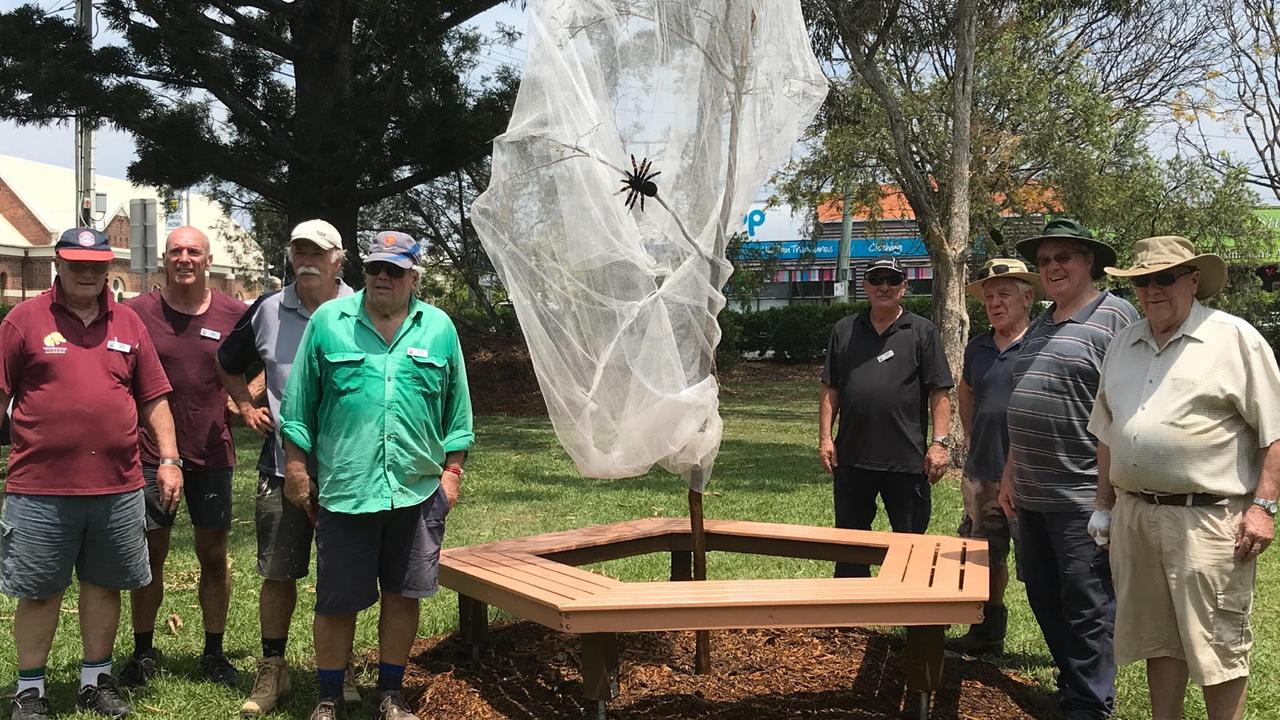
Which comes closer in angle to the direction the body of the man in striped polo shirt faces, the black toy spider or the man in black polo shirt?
the black toy spider

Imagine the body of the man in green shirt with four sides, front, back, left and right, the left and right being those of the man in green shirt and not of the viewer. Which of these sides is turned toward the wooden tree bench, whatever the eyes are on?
left

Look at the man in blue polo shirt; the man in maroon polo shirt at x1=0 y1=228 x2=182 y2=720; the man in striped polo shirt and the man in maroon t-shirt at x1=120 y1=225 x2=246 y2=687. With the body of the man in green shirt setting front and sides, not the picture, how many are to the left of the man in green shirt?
2

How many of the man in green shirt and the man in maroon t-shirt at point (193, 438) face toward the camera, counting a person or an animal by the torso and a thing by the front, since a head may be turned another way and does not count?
2

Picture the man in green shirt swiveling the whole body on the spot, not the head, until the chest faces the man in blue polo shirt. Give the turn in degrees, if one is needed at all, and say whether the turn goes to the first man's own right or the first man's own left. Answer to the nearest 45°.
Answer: approximately 90° to the first man's own left

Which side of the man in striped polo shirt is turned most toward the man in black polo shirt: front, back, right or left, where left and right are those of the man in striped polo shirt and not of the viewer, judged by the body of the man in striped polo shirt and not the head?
right
